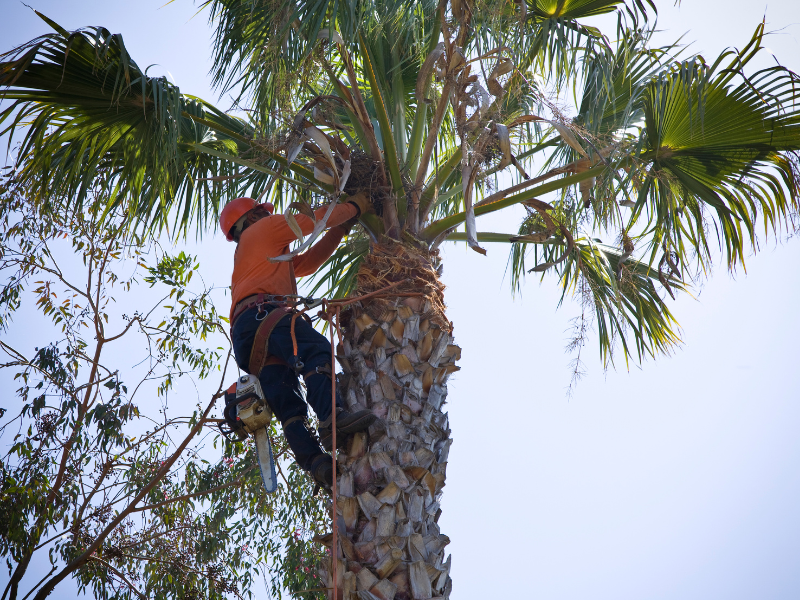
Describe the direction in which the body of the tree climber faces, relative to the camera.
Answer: to the viewer's right
